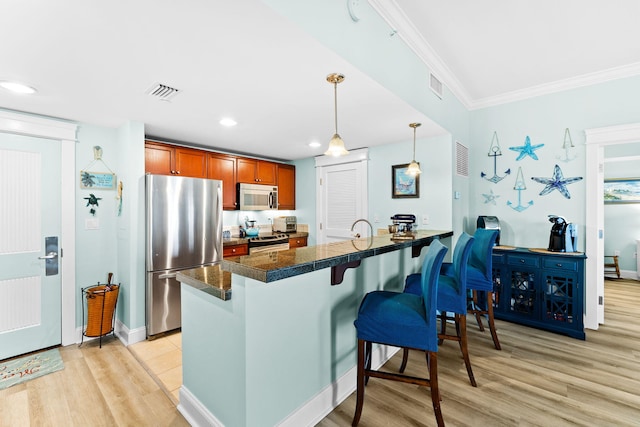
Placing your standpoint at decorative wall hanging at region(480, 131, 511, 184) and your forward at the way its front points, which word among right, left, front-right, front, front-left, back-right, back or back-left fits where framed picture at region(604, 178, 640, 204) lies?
back-left

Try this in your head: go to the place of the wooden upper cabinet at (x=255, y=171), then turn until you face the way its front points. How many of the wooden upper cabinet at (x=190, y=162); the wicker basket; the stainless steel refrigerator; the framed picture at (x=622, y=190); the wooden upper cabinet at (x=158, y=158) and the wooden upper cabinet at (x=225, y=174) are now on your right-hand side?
5

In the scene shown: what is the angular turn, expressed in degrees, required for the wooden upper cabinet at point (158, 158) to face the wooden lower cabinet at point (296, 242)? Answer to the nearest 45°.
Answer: approximately 45° to its left

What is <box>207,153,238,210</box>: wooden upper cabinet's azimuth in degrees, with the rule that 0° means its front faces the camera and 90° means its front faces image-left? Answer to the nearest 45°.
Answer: approximately 315°

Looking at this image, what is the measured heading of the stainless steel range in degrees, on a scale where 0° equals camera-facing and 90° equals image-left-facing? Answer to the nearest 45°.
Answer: approximately 315°

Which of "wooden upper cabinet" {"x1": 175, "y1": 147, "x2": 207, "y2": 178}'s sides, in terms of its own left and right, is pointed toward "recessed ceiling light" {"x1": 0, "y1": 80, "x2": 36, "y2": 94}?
right

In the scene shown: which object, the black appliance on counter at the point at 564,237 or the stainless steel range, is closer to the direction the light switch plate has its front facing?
the black appliance on counter
